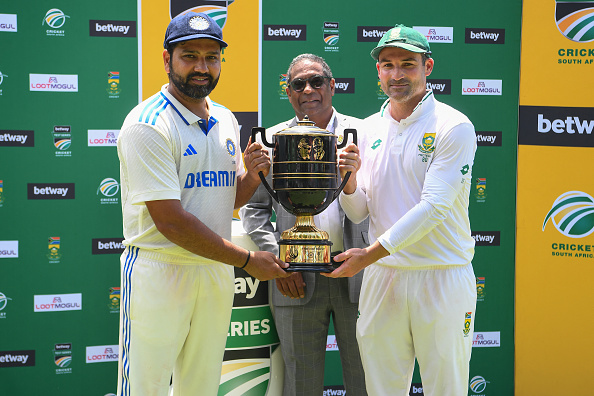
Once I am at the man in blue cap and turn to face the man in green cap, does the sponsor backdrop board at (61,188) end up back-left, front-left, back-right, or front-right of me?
back-left

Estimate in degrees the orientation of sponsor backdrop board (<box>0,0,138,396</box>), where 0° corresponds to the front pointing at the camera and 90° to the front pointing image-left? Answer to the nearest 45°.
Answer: approximately 0°

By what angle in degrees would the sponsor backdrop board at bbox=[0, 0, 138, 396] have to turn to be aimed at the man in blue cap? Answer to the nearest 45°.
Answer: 0° — it already faces them

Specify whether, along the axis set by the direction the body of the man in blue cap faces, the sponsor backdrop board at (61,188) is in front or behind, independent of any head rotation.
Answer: behind

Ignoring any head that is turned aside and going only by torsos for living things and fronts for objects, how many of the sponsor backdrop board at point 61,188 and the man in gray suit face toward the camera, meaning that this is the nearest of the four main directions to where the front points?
2

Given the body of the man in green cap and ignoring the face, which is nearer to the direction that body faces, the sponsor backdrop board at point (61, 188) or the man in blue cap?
the man in blue cap

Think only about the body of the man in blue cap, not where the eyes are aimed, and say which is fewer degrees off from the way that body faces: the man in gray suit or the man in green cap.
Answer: the man in green cap

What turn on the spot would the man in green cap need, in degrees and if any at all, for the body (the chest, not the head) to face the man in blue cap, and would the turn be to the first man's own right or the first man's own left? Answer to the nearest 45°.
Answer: approximately 45° to the first man's own right
